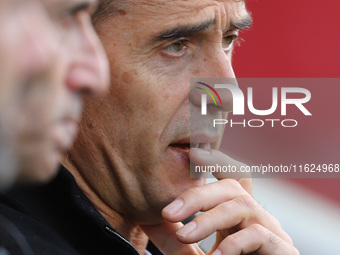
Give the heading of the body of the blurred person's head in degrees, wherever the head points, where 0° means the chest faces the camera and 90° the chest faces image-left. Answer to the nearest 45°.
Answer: approximately 270°

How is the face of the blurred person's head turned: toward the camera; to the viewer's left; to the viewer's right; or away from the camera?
to the viewer's right
